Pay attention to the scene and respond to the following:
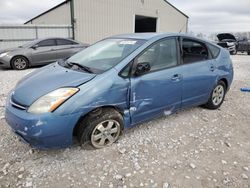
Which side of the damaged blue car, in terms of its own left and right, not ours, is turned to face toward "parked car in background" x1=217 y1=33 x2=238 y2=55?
back

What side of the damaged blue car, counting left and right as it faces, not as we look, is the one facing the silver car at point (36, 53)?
right

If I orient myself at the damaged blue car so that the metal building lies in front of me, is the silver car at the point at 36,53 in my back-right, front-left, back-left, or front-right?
front-left

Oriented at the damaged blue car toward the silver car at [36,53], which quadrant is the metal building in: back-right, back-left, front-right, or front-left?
front-right

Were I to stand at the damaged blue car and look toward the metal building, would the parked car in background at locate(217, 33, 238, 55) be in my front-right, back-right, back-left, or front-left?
front-right

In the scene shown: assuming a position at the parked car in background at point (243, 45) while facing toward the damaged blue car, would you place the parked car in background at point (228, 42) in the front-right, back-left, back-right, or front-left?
front-right

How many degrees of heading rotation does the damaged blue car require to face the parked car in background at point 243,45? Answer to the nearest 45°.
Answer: approximately 180°

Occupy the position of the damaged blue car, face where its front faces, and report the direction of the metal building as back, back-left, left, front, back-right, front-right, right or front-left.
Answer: back-right

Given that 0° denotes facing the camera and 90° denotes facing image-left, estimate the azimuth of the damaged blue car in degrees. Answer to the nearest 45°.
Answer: approximately 45°
